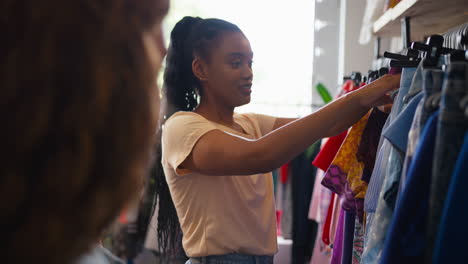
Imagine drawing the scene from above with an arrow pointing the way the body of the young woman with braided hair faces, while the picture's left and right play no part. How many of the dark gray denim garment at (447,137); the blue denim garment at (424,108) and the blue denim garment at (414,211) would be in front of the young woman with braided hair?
3

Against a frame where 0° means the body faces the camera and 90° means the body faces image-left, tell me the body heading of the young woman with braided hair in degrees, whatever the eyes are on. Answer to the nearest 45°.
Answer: approximately 315°

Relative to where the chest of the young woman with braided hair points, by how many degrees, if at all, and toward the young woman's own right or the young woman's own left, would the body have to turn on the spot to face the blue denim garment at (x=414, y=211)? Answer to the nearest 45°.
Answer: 0° — they already face it

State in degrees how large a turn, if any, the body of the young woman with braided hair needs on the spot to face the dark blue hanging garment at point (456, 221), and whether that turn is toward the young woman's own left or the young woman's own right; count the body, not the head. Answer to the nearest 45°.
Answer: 0° — they already face it
